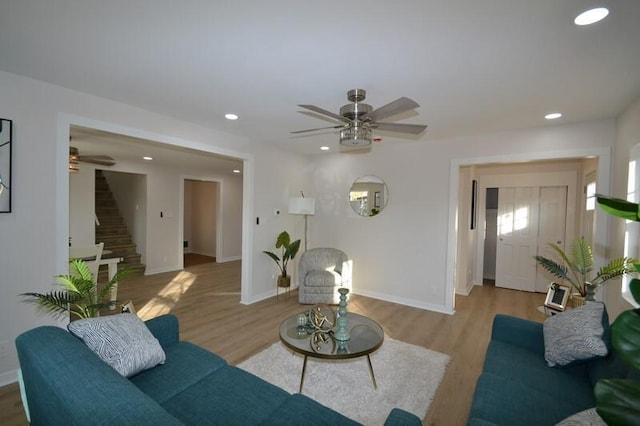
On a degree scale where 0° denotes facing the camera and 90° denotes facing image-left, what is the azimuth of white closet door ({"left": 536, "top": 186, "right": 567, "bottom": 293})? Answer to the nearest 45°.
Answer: approximately 0°

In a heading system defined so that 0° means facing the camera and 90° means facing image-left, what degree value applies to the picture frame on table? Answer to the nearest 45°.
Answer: approximately 45°

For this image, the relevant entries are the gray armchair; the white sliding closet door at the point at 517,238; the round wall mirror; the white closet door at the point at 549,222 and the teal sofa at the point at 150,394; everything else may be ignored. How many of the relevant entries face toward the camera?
4

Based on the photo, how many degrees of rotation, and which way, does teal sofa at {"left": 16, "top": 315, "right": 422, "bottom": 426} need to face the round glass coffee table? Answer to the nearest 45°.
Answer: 0° — it already faces it

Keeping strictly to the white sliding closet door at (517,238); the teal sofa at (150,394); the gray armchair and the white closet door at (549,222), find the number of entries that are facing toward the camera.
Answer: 3

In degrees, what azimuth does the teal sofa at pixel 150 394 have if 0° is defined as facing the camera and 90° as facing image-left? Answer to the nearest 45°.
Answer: approximately 225°

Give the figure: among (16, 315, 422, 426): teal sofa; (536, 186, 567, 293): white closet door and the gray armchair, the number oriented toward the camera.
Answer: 2

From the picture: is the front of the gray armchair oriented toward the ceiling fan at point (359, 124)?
yes
